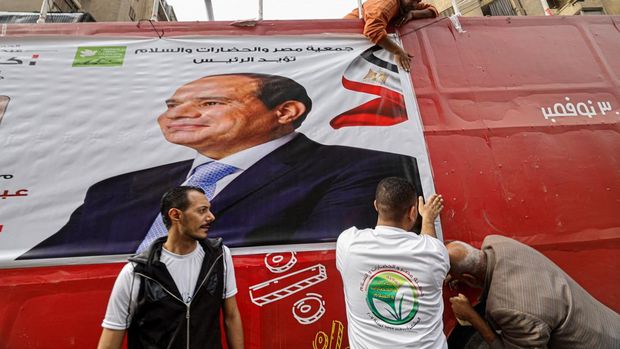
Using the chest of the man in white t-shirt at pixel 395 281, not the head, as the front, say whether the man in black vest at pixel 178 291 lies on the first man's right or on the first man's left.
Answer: on the first man's left

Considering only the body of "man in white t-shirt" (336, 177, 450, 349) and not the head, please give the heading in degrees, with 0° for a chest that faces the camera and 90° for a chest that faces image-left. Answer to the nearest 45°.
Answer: approximately 180°

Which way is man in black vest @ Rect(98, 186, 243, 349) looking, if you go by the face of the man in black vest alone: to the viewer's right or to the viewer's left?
to the viewer's right

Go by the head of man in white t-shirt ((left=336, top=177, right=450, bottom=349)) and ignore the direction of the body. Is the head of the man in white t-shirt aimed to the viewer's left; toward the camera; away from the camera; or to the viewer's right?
away from the camera
